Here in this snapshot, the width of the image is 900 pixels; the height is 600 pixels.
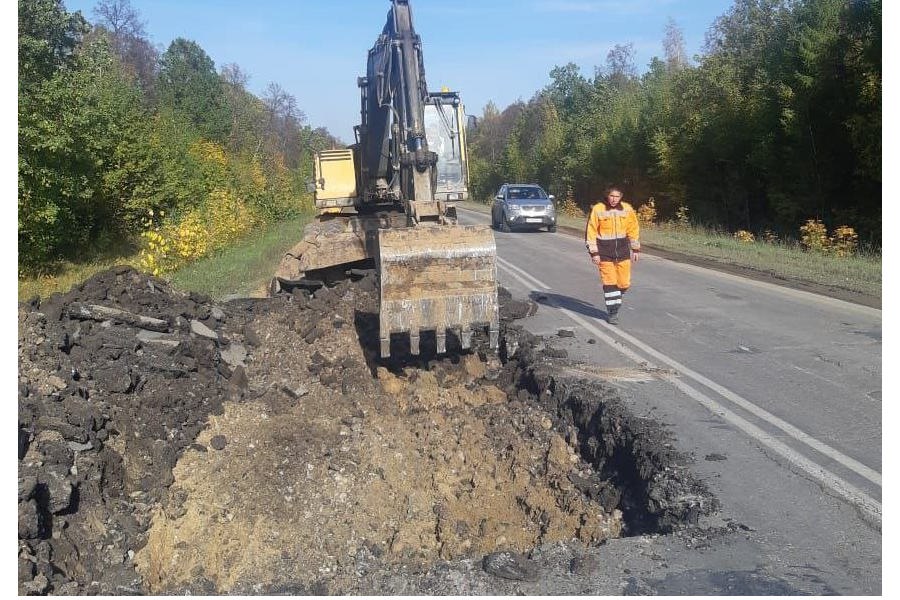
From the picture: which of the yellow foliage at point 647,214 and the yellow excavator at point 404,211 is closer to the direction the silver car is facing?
the yellow excavator

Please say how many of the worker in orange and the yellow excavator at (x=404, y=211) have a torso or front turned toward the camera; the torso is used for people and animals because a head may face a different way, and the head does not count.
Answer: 2

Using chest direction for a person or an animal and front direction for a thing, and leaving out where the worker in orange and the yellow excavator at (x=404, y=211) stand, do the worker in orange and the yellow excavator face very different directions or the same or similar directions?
same or similar directions

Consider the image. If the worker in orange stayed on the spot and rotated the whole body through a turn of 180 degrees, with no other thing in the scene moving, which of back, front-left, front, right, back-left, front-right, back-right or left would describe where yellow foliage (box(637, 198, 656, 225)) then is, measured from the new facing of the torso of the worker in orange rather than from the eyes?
front

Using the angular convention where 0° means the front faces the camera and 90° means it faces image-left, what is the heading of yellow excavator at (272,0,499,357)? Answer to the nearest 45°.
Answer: approximately 0°

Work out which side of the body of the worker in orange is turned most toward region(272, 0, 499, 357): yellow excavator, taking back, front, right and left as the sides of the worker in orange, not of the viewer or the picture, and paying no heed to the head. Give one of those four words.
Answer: right

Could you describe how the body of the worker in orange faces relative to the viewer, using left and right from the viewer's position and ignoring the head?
facing the viewer

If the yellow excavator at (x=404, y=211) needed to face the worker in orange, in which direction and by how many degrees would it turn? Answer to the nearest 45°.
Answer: approximately 90° to its left

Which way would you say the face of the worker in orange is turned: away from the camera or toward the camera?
toward the camera

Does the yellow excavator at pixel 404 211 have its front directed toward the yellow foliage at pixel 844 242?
no

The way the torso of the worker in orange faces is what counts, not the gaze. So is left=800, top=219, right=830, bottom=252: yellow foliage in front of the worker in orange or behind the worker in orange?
behind

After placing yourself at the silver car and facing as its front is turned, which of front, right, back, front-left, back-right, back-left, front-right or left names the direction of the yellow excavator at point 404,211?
front-right

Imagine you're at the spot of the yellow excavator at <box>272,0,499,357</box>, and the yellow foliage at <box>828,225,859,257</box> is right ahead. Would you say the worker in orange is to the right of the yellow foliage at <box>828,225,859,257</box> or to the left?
right
